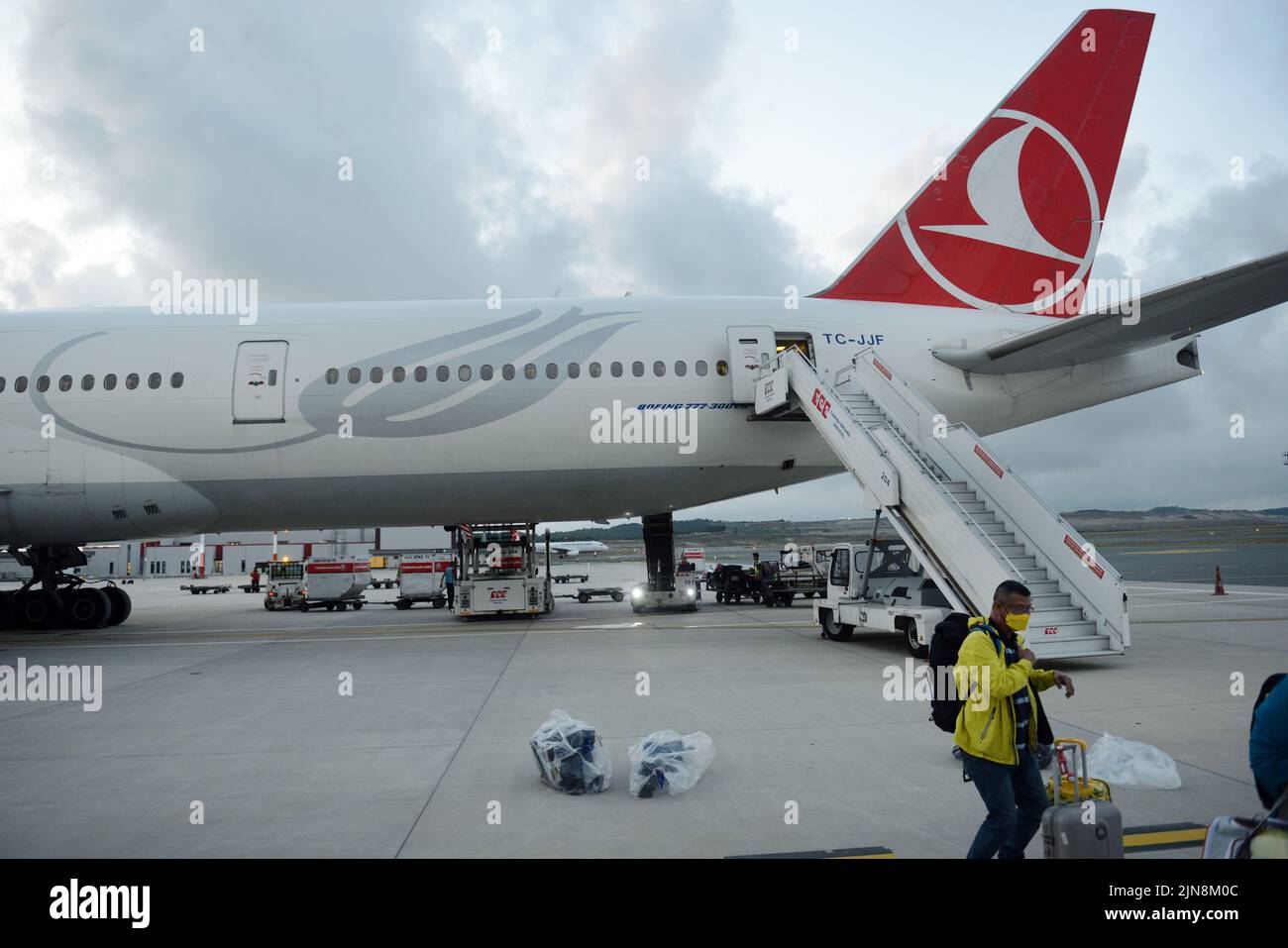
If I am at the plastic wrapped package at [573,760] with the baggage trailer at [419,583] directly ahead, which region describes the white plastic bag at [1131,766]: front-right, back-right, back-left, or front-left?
back-right

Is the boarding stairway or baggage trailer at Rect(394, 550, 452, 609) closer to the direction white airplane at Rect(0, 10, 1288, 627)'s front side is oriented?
the baggage trailer

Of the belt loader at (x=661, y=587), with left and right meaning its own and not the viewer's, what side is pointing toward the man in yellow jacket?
front

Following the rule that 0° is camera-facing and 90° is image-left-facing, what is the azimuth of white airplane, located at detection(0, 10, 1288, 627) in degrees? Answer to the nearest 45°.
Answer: approximately 90°

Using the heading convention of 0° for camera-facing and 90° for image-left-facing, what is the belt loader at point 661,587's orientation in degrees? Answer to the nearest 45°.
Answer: approximately 0°

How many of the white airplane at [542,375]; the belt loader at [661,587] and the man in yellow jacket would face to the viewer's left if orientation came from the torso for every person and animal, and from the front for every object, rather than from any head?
1

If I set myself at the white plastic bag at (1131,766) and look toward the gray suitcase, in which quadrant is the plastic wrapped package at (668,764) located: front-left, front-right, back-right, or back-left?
front-right

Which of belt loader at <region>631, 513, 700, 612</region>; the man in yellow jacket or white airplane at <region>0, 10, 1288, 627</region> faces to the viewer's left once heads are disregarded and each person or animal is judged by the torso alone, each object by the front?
the white airplane

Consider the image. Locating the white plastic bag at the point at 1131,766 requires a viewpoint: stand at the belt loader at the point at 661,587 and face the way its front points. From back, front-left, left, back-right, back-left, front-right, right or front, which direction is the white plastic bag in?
front

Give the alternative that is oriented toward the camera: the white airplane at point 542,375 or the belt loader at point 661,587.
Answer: the belt loader

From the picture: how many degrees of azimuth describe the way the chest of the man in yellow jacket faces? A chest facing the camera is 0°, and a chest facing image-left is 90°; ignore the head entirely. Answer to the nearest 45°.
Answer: approximately 315°

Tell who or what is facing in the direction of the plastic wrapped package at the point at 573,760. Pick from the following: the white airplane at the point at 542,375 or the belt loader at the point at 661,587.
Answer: the belt loader
